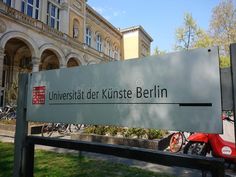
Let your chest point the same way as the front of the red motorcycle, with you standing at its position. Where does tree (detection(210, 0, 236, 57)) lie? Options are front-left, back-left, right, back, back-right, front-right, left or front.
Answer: right

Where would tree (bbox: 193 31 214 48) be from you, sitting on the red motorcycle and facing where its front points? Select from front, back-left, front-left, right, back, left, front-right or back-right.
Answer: right

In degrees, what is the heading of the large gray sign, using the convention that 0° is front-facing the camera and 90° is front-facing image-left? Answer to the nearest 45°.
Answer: approximately 45°

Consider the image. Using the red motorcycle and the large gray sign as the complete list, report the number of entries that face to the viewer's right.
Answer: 0

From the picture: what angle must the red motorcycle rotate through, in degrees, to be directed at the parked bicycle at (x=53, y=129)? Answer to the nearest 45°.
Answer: approximately 45° to its right

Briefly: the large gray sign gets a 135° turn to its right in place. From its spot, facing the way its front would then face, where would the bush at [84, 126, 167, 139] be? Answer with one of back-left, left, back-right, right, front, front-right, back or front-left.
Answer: front

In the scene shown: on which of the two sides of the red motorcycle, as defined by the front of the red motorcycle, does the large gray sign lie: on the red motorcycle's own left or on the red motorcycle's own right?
on the red motorcycle's own left

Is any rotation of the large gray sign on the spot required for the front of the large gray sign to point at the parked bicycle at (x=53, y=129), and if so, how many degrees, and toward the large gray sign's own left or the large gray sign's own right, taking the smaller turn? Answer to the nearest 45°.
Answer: approximately 135° to the large gray sign's own right

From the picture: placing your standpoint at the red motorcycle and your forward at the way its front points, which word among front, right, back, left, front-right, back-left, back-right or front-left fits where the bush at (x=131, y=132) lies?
front-right

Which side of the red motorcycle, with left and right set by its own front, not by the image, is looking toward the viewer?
left
